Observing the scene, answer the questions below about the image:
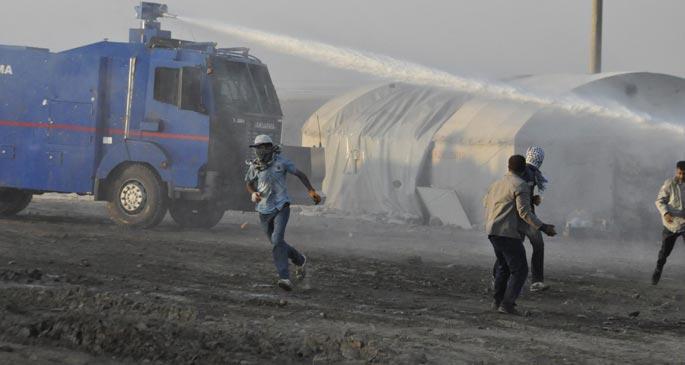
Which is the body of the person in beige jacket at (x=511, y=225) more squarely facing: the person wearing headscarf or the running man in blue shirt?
the person wearing headscarf

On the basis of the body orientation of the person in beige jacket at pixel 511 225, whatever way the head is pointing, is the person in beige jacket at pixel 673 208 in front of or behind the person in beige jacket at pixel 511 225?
in front

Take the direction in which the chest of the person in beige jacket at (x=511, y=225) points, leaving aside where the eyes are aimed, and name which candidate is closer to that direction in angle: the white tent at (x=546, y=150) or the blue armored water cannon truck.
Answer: the white tent

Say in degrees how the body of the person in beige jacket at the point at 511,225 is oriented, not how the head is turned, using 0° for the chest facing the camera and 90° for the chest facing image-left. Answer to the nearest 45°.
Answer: approximately 225°

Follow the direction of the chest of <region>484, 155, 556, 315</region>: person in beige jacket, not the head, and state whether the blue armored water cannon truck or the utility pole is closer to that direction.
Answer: the utility pole

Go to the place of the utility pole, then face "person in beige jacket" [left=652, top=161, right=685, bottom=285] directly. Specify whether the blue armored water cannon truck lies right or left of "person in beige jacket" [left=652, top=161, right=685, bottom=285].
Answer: right

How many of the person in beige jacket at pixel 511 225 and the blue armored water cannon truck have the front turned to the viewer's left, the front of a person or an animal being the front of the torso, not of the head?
0

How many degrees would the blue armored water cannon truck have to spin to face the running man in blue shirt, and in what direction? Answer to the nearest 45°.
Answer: approximately 45° to its right

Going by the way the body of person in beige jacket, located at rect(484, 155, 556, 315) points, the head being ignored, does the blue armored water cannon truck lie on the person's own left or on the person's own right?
on the person's own left

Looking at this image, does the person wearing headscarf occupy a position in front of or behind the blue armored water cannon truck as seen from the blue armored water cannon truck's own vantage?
in front
